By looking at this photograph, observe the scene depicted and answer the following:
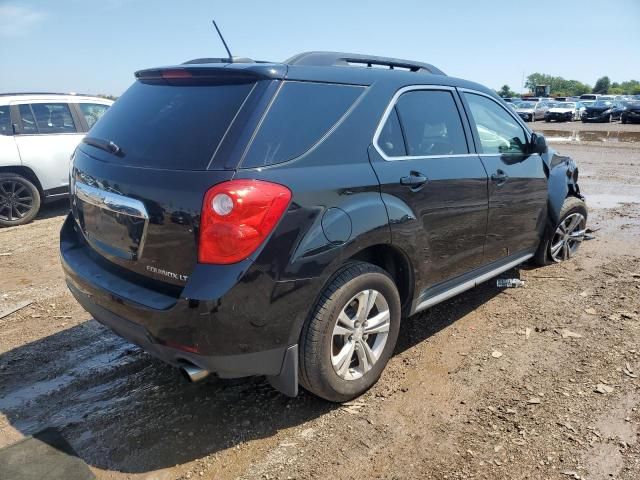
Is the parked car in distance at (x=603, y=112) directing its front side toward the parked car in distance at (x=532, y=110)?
no

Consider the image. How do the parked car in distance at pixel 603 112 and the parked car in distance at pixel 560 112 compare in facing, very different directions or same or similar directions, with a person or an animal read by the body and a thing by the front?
same or similar directions

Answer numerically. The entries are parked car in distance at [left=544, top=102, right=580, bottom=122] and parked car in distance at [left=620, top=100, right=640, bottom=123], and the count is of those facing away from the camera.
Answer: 0

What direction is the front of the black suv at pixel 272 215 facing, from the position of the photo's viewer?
facing away from the viewer and to the right of the viewer

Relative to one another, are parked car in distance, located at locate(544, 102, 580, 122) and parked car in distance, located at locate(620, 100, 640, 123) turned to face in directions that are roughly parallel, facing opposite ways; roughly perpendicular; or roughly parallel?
roughly parallel

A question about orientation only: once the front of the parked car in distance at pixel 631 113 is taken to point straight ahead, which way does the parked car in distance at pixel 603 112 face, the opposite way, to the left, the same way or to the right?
the same way

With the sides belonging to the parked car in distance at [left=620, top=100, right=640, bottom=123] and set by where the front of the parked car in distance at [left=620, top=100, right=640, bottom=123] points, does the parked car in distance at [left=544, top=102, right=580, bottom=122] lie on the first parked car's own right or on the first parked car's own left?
on the first parked car's own right

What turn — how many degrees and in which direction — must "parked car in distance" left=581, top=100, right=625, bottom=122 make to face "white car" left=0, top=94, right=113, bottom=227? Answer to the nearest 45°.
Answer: approximately 45° to its left

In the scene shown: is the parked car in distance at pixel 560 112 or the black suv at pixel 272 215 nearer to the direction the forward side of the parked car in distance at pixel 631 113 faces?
the black suv

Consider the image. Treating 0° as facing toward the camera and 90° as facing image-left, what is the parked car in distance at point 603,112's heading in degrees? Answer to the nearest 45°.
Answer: approximately 45°

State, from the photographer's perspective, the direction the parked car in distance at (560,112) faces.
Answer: facing the viewer and to the left of the viewer

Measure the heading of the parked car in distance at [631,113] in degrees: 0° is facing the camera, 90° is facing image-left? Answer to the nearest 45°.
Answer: approximately 45°

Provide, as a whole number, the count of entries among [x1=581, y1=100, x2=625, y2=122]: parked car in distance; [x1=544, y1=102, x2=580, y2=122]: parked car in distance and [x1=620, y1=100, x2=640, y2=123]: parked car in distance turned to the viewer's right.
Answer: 0

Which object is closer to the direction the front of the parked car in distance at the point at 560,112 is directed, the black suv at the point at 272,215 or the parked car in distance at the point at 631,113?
the black suv

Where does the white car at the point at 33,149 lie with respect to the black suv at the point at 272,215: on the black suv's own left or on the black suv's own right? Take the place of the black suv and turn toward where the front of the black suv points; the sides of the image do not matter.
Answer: on the black suv's own left

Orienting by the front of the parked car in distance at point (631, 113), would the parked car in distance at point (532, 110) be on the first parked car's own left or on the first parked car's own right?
on the first parked car's own right

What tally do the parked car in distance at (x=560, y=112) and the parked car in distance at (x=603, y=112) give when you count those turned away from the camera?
0
